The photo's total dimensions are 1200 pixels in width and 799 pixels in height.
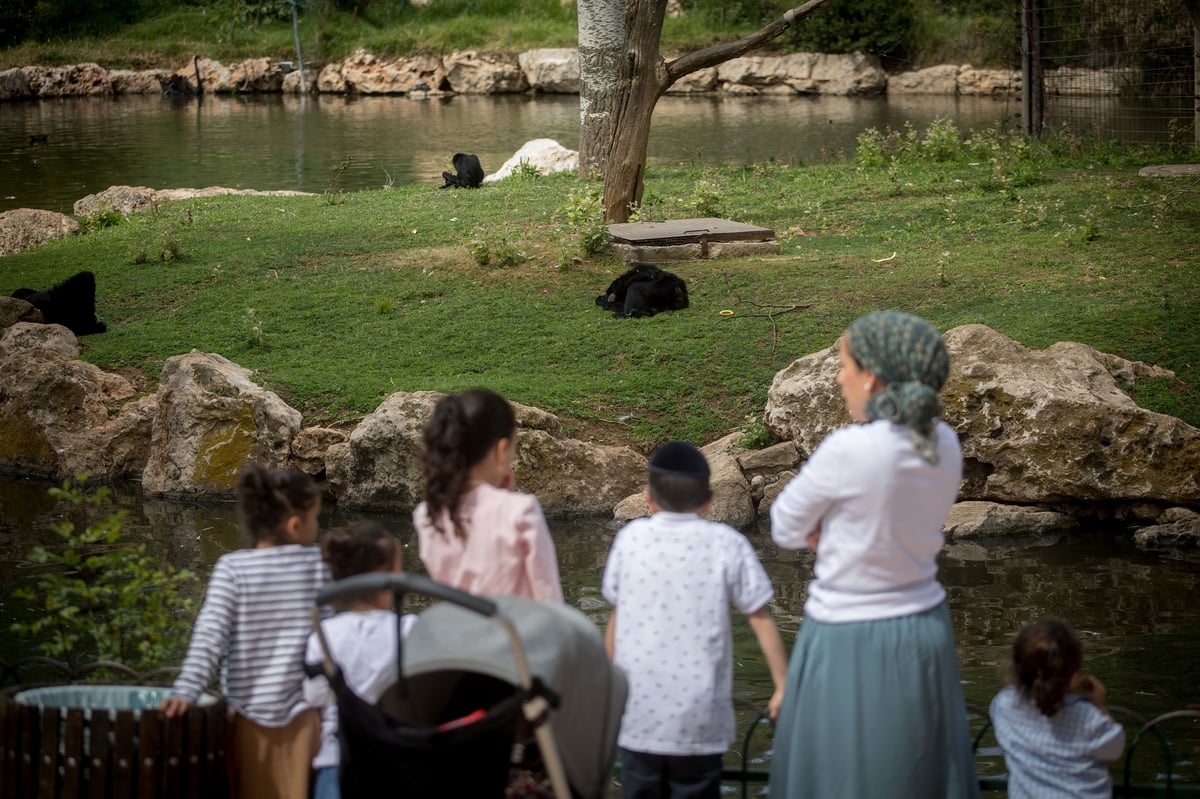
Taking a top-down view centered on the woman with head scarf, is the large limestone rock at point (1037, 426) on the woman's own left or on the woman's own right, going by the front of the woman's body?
on the woman's own right

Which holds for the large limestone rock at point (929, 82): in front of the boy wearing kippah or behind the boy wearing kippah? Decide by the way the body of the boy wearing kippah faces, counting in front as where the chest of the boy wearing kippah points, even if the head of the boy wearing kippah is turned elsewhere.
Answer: in front

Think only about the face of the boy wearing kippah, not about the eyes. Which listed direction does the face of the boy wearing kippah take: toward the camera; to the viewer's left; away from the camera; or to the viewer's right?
away from the camera

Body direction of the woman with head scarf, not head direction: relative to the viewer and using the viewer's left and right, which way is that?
facing away from the viewer and to the left of the viewer

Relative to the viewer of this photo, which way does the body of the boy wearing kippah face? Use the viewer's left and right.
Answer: facing away from the viewer

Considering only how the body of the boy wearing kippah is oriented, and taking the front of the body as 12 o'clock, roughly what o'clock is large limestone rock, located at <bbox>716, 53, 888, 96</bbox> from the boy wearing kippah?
The large limestone rock is roughly at 12 o'clock from the boy wearing kippah.

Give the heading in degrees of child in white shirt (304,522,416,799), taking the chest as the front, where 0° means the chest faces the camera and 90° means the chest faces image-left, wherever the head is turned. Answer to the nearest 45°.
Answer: approximately 225°

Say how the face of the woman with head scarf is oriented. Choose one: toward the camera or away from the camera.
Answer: away from the camera
